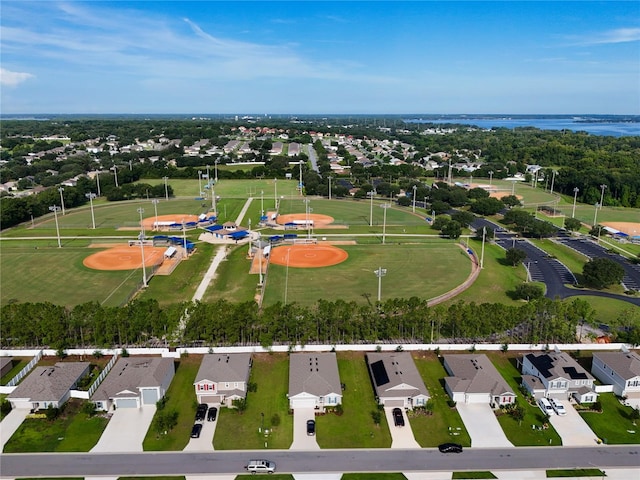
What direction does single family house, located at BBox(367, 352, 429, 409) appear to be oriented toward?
toward the camera

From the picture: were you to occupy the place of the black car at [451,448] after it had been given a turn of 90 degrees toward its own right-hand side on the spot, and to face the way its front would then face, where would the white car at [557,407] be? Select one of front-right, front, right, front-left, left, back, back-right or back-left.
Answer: front-right

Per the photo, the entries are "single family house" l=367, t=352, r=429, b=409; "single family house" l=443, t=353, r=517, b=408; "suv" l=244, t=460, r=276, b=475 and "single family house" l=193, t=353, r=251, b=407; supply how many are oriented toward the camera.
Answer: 3

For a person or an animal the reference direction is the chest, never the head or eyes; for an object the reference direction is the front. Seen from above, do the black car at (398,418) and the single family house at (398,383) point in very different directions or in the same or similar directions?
very different directions

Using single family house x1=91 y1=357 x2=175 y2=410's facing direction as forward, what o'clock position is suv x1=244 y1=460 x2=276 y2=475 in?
The suv is roughly at 11 o'clock from the single family house.

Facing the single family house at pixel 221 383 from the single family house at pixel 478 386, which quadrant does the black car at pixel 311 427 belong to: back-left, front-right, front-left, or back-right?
front-left

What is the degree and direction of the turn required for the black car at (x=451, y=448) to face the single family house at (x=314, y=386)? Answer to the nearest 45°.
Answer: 0° — it already faces it

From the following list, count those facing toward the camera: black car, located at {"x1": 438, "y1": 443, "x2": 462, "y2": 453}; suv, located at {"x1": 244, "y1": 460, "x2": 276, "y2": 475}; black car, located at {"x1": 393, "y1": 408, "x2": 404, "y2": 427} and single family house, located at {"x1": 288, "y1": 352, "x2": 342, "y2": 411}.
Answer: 1

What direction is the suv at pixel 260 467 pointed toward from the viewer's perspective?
to the viewer's right

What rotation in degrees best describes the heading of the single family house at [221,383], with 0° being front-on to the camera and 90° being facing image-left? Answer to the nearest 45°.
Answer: approximately 0°

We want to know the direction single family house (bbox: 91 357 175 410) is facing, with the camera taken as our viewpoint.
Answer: facing the viewer

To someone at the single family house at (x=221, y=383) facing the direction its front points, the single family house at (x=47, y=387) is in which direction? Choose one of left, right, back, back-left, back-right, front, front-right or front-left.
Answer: right

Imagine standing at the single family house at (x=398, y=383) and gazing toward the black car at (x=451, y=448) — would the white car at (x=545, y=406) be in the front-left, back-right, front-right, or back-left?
front-left

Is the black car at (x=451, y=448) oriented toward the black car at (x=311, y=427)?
yes

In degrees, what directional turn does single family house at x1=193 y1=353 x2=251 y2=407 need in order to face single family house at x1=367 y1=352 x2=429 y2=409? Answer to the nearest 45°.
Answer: approximately 90° to its left

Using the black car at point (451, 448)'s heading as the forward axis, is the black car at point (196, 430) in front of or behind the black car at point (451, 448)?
in front

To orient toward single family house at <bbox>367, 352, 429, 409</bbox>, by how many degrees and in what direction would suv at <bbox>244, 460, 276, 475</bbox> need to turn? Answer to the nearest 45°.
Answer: approximately 45° to its left

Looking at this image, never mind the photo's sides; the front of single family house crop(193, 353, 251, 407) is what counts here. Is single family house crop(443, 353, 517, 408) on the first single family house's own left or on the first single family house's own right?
on the first single family house's own left

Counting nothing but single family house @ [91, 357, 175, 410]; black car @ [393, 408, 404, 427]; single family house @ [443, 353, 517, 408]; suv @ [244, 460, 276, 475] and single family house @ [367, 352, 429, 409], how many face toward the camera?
3

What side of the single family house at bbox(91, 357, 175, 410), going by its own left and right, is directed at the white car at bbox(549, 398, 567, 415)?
left

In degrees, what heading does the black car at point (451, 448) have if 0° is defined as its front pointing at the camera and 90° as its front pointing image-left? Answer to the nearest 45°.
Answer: approximately 90°
